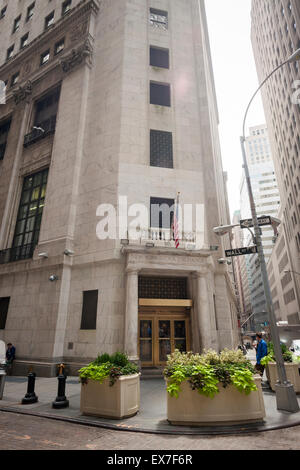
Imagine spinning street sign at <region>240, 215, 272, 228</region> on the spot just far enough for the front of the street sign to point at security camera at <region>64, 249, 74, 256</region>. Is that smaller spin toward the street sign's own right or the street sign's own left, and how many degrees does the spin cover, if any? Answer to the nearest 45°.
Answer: approximately 90° to the street sign's own right

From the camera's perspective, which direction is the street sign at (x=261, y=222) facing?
toward the camera

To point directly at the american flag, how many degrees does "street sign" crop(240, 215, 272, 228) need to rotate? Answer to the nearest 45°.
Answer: approximately 135° to its right

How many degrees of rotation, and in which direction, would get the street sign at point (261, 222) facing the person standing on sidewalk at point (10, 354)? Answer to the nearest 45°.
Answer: approximately 90° to its right

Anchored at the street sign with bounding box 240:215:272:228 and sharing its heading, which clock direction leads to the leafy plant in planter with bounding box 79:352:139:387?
The leafy plant in planter is roughly at 2 o'clock from the street sign.

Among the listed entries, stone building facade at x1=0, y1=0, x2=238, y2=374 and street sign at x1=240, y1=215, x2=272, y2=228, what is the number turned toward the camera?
2

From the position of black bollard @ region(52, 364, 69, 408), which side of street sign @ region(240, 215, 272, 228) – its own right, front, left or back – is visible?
right
